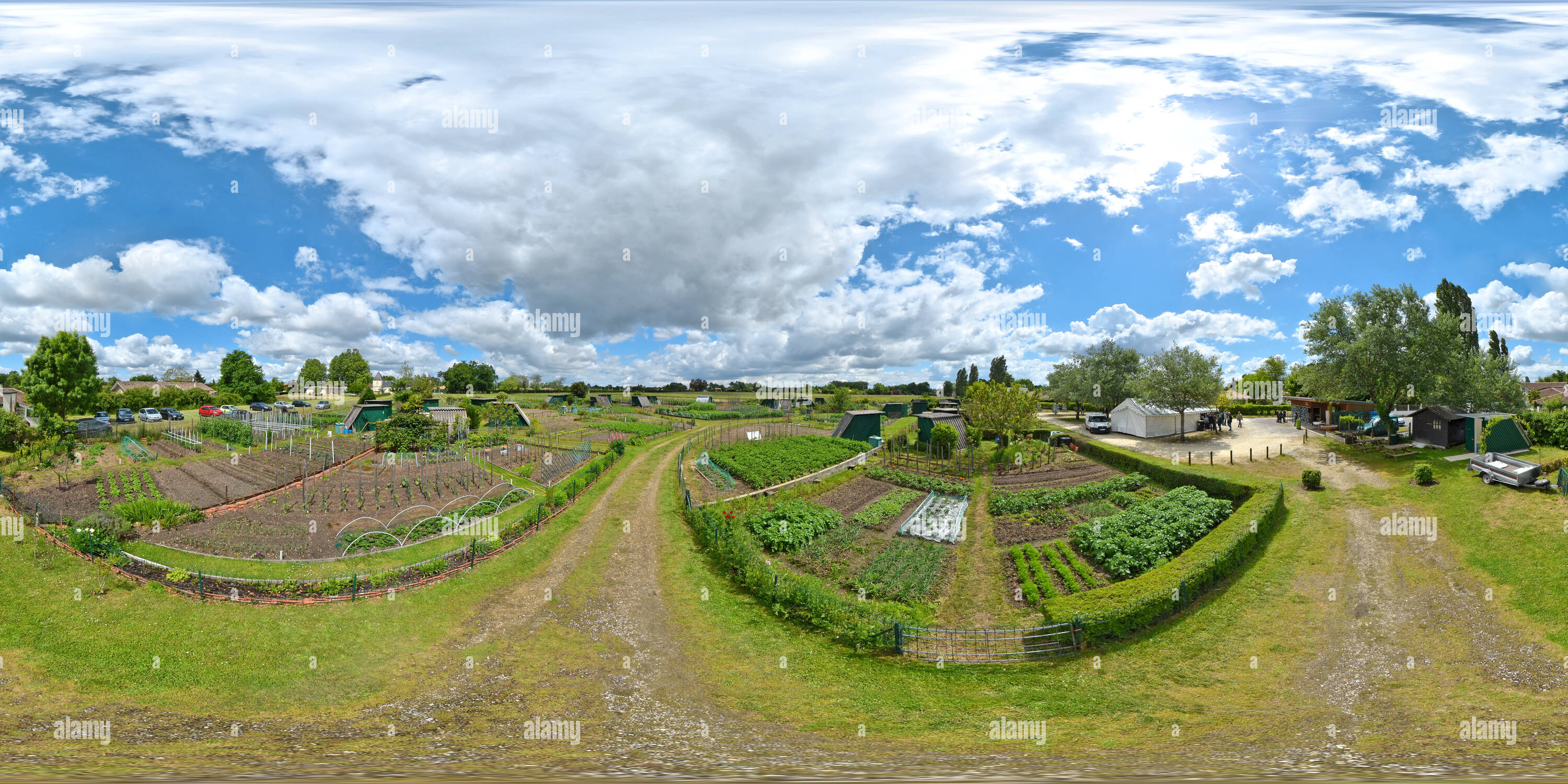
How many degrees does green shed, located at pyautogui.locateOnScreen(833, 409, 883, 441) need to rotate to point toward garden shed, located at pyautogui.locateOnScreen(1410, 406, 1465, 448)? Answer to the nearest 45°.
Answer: approximately 45° to its right

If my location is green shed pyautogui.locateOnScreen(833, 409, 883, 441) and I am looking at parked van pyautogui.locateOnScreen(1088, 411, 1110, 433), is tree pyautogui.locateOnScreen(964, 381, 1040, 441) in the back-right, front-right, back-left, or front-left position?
front-right

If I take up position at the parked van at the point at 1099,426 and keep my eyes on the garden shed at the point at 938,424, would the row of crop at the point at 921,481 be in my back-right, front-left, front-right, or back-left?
front-left

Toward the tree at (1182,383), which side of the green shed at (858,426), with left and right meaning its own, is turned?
front
